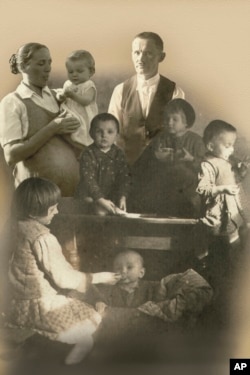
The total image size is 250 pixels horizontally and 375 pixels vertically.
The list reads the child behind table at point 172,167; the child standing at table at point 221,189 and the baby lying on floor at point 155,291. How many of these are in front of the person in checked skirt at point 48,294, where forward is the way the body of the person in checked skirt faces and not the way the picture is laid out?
3

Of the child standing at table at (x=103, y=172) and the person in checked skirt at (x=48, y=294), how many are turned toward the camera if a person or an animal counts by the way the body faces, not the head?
1

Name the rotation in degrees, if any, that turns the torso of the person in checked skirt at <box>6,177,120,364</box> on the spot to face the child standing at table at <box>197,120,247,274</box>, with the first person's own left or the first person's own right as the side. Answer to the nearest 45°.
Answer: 0° — they already face them

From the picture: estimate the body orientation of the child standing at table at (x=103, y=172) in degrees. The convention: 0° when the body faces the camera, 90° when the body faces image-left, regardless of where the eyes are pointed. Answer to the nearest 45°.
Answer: approximately 0°

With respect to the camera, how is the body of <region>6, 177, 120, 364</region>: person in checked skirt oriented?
to the viewer's right
